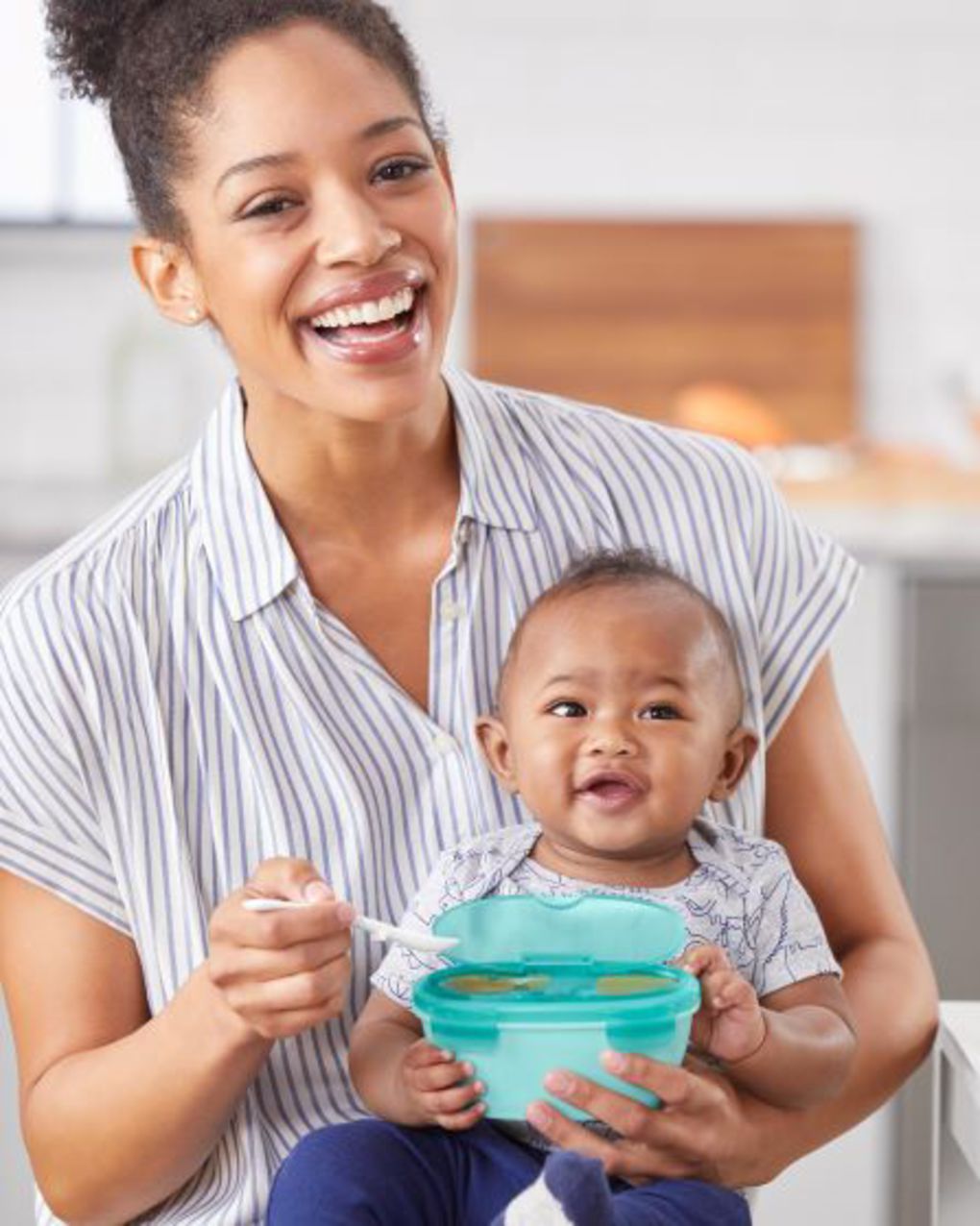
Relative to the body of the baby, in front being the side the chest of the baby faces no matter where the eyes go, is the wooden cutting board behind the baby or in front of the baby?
behind

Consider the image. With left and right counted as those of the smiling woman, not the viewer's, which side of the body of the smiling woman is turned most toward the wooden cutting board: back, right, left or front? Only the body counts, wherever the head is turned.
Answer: back
